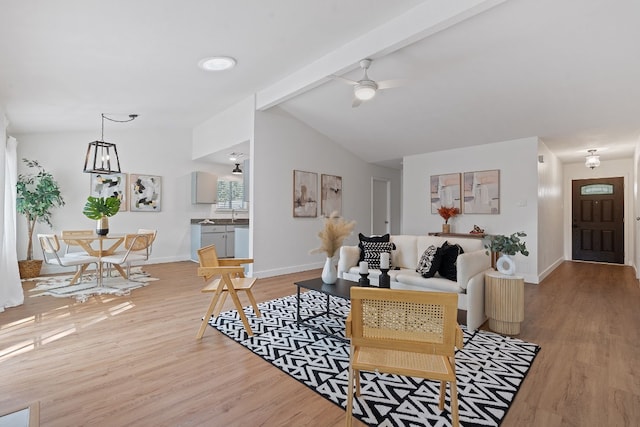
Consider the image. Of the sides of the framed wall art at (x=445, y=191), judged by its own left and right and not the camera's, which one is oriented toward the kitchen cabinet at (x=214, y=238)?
right

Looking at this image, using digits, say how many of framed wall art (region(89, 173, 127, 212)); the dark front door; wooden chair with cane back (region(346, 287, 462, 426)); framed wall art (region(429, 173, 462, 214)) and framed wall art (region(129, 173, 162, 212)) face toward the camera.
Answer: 4

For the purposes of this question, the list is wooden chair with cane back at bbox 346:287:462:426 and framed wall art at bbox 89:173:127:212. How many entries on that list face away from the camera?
1

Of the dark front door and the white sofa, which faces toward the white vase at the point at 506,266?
the dark front door

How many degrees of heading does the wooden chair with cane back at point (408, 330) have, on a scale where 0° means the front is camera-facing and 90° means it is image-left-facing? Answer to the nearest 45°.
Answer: approximately 180°

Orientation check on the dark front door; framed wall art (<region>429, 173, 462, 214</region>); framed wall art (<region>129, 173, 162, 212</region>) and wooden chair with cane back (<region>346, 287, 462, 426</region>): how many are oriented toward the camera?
3

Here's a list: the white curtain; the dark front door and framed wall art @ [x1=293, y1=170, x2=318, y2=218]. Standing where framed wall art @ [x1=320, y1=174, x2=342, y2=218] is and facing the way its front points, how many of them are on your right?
2

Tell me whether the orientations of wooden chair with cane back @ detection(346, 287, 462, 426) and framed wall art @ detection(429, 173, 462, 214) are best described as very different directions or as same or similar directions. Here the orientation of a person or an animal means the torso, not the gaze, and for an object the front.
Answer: very different directions

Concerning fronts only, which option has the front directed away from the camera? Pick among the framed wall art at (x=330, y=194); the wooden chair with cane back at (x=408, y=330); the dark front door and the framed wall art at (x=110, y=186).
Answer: the wooden chair with cane back

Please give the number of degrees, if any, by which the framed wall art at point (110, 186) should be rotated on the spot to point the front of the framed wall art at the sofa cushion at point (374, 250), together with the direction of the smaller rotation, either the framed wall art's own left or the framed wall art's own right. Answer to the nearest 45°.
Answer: approximately 45° to the framed wall art's own left

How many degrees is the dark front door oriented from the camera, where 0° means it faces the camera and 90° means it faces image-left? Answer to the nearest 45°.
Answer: approximately 0°

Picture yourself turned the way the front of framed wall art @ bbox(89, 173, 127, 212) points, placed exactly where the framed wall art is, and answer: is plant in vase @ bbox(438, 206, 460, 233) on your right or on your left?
on your left

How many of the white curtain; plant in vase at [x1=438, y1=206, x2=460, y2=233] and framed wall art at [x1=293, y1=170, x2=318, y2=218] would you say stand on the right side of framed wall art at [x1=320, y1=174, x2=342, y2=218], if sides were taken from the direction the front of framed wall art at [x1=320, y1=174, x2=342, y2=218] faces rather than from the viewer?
2
